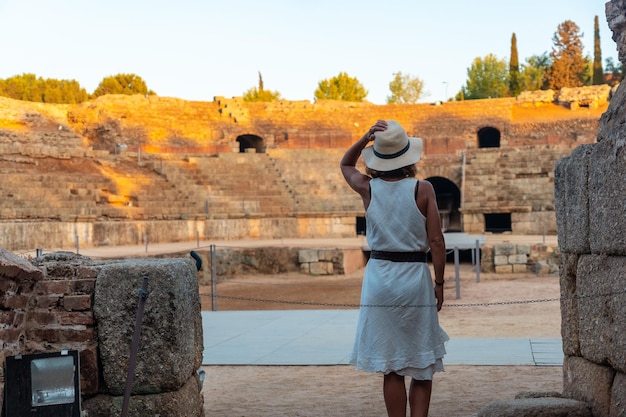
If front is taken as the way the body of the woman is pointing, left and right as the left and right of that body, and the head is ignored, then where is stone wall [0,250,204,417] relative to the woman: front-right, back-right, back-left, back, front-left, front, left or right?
left

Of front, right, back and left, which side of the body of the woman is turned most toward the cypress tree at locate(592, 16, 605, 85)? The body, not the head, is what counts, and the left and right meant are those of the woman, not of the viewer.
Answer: front

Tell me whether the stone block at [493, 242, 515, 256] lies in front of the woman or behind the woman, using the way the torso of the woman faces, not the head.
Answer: in front

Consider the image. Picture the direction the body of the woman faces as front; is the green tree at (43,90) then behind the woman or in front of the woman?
in front

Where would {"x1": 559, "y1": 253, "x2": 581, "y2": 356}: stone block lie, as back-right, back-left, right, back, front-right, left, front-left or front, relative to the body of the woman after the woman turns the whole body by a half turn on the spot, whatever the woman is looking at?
back-left

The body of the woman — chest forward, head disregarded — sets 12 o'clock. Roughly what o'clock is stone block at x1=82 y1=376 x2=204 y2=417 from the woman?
The stone block is roughly at 9 o'clock from the woman.

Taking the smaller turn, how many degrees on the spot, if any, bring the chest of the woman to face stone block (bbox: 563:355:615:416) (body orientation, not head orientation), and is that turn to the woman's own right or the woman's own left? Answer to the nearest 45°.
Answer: approximately 45° to the woman's own right

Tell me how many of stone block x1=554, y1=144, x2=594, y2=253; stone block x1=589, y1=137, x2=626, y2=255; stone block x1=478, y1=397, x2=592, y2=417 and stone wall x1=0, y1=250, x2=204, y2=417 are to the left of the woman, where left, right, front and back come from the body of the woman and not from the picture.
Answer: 1

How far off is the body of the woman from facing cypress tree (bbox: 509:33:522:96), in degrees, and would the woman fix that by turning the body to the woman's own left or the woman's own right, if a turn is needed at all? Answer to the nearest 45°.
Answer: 0° — they already face it

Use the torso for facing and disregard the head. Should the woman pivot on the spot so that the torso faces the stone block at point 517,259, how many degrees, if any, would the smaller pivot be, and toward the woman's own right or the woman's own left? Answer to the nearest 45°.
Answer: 0° — they already face it

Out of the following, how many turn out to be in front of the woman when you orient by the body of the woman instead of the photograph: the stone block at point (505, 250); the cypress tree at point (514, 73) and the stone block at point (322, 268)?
3

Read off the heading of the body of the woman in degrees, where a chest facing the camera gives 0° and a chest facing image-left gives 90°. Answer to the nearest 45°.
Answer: approximately 180°

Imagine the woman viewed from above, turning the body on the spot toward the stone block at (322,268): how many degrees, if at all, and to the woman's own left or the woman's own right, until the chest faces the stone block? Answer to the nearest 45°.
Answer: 0° — they already face it

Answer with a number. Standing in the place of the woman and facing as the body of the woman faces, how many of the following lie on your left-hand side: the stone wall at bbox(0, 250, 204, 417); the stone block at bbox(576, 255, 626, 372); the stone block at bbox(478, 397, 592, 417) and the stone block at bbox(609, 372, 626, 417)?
1

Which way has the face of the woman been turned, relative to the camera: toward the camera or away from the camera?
away from the camera
